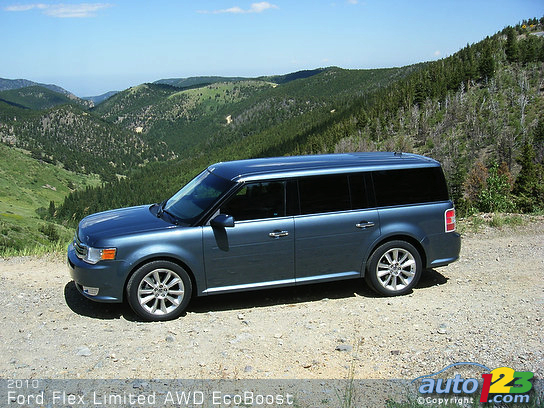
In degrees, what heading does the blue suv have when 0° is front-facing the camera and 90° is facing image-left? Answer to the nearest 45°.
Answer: approximately 90°
